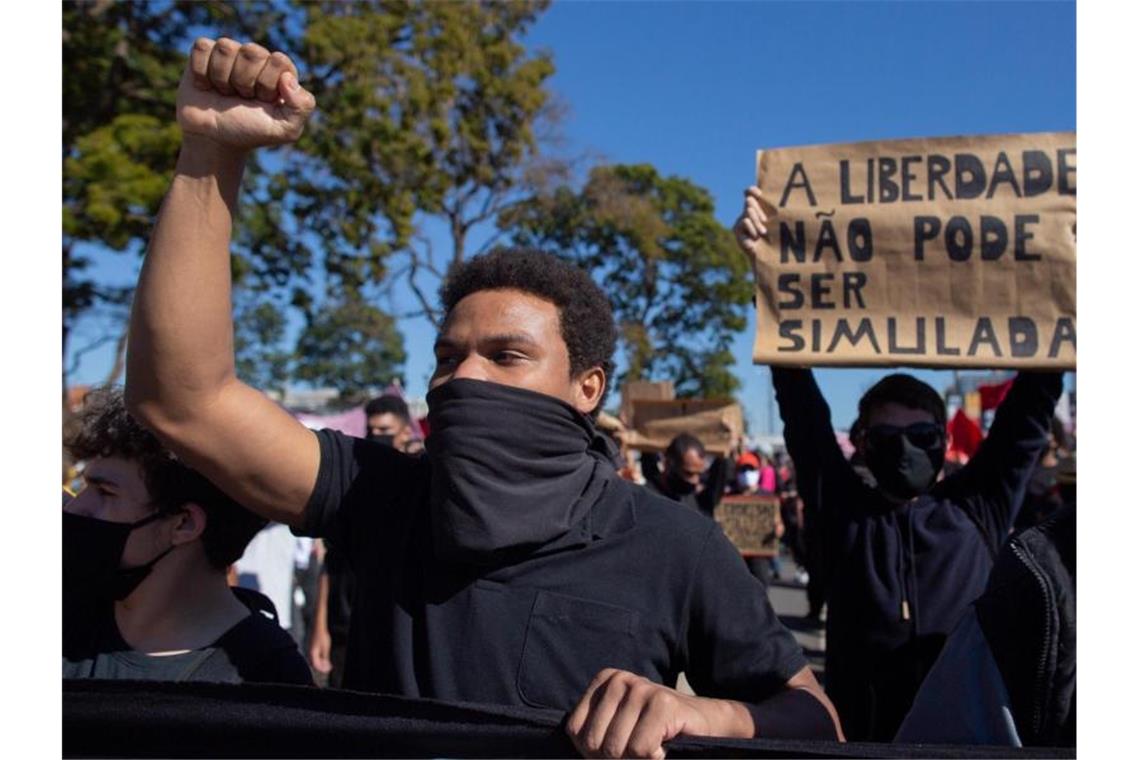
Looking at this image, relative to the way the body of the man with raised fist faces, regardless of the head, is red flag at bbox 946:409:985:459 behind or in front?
behind

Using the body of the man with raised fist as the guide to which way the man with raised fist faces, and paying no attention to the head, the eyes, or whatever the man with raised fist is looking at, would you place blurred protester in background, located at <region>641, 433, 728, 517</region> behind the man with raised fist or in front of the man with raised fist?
behind

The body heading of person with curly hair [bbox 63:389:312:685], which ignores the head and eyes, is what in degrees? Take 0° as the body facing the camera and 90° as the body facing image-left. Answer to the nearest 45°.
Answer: approximately 45°

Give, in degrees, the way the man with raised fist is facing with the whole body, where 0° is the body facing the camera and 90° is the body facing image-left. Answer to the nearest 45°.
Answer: approximately 45°

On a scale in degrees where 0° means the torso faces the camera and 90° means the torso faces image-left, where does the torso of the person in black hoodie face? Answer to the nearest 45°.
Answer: approximately 0°

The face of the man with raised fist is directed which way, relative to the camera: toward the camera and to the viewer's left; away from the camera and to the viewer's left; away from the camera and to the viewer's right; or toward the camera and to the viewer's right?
toward the camera and to the viewer's left

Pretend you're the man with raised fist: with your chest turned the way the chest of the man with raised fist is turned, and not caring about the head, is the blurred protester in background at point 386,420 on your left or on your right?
on your right

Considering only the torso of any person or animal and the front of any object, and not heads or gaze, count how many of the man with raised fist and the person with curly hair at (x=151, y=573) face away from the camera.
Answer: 0
